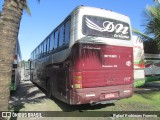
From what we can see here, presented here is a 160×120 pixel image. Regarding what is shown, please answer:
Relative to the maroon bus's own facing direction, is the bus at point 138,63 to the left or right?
on its right

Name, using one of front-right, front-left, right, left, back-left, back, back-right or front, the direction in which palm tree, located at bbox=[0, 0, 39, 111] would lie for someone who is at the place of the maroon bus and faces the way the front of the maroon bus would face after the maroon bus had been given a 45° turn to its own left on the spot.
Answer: front-left

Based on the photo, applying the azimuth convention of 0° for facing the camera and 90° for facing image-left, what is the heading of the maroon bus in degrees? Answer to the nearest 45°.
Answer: approximately 135°

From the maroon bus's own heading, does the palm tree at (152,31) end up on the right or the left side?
on its right

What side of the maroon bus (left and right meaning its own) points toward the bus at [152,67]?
right
